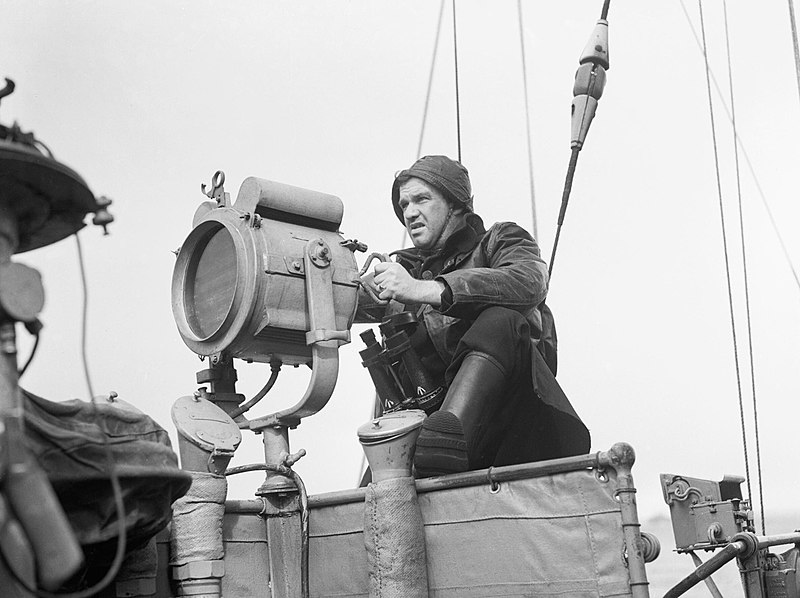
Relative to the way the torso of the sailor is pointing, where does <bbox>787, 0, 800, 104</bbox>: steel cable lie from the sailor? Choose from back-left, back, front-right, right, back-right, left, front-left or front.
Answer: back

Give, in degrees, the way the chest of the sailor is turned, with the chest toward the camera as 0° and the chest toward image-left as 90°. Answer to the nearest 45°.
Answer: approximately 45°

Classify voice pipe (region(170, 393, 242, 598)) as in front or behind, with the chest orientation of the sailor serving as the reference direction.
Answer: in front

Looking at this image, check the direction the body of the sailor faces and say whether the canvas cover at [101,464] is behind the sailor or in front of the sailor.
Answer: in front
